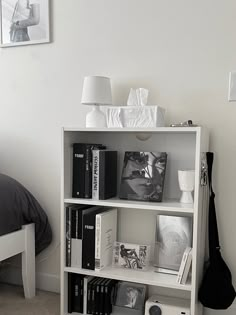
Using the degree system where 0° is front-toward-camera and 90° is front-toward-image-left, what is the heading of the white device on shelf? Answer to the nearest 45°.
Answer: approximately 0°
